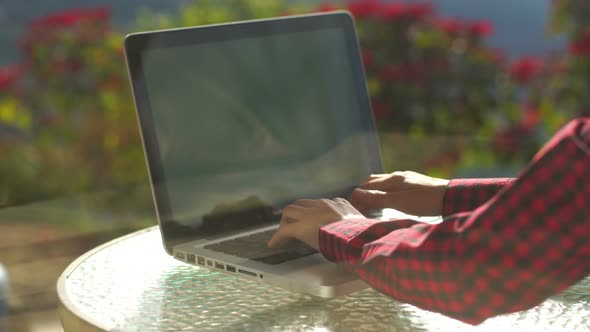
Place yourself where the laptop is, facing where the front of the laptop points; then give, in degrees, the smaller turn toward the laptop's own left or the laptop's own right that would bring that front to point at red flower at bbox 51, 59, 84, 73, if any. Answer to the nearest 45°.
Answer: approximately 135° to the laptop's own left

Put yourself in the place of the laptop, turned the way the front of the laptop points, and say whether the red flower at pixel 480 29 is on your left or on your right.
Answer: on your left

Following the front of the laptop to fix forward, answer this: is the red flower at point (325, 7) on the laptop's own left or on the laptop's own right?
on the laptop's own left

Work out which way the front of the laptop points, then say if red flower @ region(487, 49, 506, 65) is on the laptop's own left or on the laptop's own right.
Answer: on the laptop's own left

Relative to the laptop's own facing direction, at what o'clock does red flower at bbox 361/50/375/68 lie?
The red flower is roughly at 8 o'clock from the laptop.

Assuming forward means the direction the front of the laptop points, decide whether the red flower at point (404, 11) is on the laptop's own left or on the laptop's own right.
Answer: on the laptop's own left

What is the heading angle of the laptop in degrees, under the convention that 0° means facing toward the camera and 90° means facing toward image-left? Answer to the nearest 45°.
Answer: approximately 315°

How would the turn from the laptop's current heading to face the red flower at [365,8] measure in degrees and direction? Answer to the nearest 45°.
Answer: approximately 135° to its left

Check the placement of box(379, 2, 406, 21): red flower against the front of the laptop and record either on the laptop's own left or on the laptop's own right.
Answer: on the laptop's own left

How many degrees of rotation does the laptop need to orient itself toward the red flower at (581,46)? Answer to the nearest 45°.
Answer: approximately 90° to its left

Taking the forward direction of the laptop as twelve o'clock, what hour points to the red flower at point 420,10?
The red flower is roughly at 8 o'clock from the laptop.

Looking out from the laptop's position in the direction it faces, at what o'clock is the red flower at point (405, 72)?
The red flower is roughly at 8 o'clock from the laptop.
